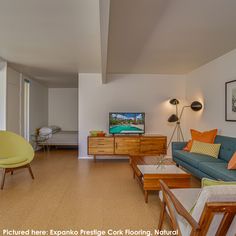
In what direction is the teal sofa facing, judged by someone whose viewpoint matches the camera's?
facing the viewer and to the left of the viewer

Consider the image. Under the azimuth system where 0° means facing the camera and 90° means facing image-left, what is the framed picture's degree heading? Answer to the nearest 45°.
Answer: approximately 45°

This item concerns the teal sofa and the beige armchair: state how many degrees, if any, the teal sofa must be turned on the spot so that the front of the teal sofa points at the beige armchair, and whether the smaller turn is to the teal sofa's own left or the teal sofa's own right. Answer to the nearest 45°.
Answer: approximately 45° to the teal sofa's own left

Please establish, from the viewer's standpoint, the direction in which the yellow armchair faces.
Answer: facing the viewer and to the right of the viewer

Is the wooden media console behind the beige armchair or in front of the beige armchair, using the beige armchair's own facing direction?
in front

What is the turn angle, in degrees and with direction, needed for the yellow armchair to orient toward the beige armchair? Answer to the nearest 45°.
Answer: approximately 45° to its right

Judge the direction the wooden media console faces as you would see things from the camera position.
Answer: facing the viewer

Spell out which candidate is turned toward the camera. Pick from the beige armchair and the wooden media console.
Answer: the wooden media console

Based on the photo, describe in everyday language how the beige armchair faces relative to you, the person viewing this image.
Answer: facing away from the viewer and to the left of the viewer

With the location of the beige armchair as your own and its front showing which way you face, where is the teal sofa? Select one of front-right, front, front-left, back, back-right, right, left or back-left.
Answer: front-right

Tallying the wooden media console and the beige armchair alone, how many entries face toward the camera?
1

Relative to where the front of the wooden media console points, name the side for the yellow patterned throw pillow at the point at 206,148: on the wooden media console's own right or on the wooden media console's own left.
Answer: on the wooden media console's own left

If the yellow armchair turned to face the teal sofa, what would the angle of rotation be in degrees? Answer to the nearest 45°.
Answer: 0° — it already faces it

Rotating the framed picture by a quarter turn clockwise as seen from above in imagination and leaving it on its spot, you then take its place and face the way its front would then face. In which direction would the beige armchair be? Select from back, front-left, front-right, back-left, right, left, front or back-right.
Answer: back-left

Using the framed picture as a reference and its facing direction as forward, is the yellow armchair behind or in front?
in front
